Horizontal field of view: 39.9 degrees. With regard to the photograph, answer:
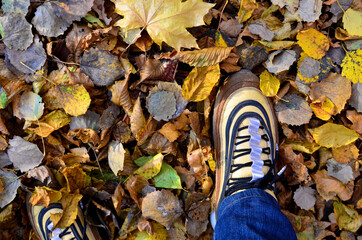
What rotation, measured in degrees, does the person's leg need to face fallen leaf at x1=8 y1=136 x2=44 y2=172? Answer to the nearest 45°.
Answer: approximately 90° to its left

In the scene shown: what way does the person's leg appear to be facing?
away from the camera
